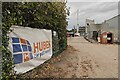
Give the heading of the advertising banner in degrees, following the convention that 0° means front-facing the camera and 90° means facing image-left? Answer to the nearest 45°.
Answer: approximately 315°
